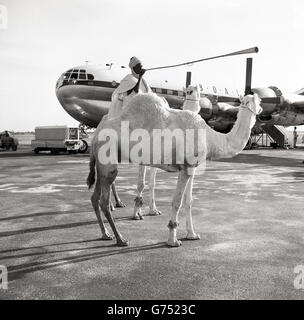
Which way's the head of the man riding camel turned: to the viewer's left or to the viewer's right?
to the viewer's right

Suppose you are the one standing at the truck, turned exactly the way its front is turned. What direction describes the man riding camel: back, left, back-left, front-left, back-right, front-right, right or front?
right

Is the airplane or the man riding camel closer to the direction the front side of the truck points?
the airplane

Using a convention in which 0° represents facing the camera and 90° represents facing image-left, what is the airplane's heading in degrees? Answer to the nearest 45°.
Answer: approximately 45°

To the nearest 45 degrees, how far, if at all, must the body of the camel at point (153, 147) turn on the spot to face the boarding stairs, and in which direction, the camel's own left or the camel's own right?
approximately 90° to the camel's own left

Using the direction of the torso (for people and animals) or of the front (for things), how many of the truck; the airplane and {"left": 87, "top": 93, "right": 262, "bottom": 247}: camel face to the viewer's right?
2

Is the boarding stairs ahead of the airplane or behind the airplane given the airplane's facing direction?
behind

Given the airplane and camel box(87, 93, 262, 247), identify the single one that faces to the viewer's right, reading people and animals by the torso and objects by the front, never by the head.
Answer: the camel

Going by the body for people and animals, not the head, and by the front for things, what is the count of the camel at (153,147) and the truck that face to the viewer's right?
2

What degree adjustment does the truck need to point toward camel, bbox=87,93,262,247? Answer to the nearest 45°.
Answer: approximately 90° to its right

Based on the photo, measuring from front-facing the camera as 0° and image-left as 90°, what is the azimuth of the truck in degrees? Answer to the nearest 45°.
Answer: approximately 270°

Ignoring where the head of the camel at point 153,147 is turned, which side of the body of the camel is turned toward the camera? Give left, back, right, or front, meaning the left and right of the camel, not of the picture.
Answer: right
